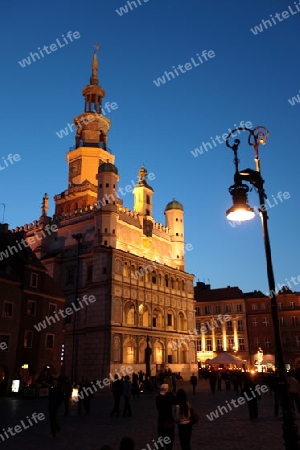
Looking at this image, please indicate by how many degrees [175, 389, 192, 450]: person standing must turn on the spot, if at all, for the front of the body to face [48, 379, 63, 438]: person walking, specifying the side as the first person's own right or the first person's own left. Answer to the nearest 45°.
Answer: approximately 45° to the first person's own left

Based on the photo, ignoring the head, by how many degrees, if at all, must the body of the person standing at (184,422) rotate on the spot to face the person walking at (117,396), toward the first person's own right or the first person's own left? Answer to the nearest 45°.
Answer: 0° — they already face them

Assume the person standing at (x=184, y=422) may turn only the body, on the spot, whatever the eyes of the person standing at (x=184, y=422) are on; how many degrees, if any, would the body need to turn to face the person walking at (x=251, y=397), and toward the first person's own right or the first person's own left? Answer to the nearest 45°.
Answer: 0° — they already face them

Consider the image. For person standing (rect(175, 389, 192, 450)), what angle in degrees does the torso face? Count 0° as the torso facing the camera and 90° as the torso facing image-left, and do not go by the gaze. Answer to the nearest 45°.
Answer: approximately 180°
